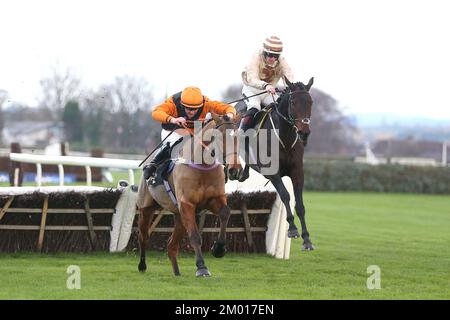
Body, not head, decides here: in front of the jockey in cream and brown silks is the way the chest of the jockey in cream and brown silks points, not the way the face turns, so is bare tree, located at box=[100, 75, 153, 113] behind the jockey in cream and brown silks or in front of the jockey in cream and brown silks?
behind

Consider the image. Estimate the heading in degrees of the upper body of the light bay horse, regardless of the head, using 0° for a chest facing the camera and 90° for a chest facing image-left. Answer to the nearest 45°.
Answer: approximately 315°

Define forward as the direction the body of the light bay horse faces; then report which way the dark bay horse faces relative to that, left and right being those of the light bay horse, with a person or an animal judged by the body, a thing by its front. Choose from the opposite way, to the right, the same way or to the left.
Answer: the same way

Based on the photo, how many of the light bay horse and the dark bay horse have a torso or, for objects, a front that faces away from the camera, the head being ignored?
0

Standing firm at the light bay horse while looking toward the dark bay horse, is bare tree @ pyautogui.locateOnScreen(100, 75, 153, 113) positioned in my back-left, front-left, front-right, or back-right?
front-left

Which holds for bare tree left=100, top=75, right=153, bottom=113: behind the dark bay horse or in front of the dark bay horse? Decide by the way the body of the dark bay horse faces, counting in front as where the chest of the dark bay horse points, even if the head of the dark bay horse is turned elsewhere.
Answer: behind

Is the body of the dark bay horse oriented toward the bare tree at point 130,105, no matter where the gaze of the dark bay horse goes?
no

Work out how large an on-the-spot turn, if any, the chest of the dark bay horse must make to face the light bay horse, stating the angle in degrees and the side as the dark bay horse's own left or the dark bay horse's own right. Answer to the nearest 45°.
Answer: approximately 90° to the dark bay horse's own right

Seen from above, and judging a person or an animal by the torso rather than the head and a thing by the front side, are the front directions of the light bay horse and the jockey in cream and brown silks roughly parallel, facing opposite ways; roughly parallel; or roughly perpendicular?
roughly parallel

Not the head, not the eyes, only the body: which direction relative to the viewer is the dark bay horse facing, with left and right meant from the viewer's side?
facing the viewer and to the right of the viewer

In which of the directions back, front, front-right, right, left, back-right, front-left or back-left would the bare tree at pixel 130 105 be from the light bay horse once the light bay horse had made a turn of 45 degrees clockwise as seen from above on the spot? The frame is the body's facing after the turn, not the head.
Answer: back

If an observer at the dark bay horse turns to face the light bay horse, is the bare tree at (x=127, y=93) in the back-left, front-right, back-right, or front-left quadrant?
back-right

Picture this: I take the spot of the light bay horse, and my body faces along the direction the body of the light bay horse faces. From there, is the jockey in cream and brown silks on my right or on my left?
on my left
